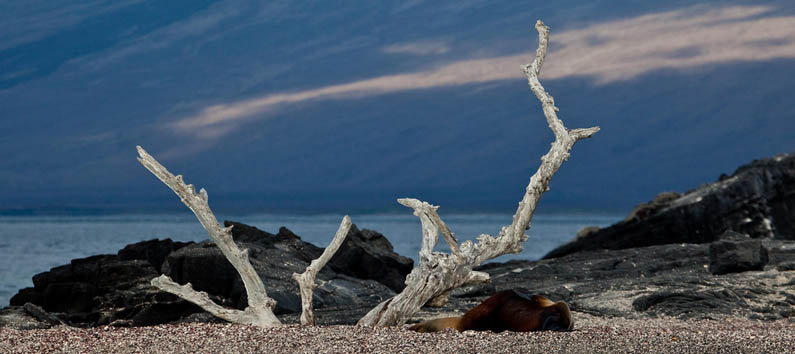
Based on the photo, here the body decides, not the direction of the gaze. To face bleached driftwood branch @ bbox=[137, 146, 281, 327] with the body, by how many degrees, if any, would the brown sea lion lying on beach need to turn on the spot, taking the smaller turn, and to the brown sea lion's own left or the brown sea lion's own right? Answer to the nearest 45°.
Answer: approximately 180°

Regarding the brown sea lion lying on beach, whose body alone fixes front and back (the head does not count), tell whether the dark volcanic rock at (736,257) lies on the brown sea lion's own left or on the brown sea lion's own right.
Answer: on the brown sea lion's own left

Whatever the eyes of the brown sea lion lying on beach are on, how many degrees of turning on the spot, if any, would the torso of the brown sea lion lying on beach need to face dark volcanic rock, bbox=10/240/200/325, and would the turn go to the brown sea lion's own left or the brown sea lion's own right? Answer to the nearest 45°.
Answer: approximately 135° to the brown sea lion's own left

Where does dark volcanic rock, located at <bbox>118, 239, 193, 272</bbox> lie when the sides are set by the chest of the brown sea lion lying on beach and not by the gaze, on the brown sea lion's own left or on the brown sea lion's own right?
on the brown sea lion's own left

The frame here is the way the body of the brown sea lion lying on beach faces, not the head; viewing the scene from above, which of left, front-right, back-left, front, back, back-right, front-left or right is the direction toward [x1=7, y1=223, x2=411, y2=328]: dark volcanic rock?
back-left

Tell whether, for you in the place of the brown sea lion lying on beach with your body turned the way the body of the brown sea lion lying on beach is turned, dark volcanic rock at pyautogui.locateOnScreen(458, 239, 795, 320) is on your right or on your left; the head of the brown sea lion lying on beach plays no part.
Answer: on your left

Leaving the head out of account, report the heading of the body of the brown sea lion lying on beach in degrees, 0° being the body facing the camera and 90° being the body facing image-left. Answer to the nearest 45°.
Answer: approximately 270°

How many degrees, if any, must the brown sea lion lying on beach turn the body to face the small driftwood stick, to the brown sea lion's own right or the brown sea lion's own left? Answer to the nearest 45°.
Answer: approximately 180°
